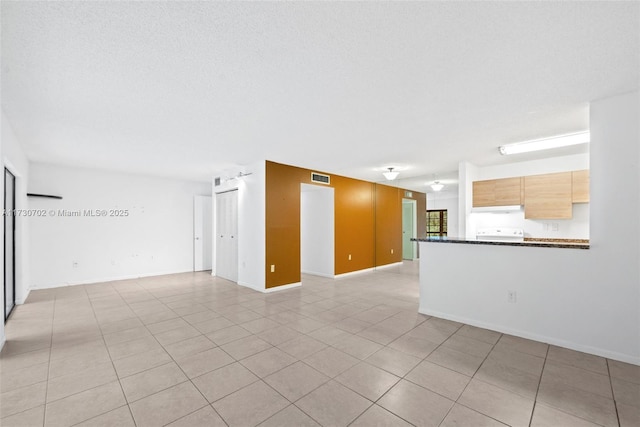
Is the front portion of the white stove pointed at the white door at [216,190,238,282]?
no

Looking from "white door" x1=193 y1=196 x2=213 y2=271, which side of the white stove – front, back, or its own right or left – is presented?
right

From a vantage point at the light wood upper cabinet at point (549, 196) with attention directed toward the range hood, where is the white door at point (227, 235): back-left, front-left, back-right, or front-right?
front-left

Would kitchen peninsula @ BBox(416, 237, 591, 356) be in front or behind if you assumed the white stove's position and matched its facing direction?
in front

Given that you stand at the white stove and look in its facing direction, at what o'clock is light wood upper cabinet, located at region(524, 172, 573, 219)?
The light wood upper cabinet is roughly at 10 o'clock from the white stove.

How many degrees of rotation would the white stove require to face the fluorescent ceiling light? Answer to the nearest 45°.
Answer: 0° — it already faces it

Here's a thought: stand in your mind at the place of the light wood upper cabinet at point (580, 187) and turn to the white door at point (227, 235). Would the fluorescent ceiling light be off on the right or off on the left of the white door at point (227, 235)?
left

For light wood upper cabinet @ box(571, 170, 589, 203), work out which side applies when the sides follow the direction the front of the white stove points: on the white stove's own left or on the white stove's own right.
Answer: on the white stove's own left

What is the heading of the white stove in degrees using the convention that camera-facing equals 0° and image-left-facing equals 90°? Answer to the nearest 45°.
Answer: approximately 0°
